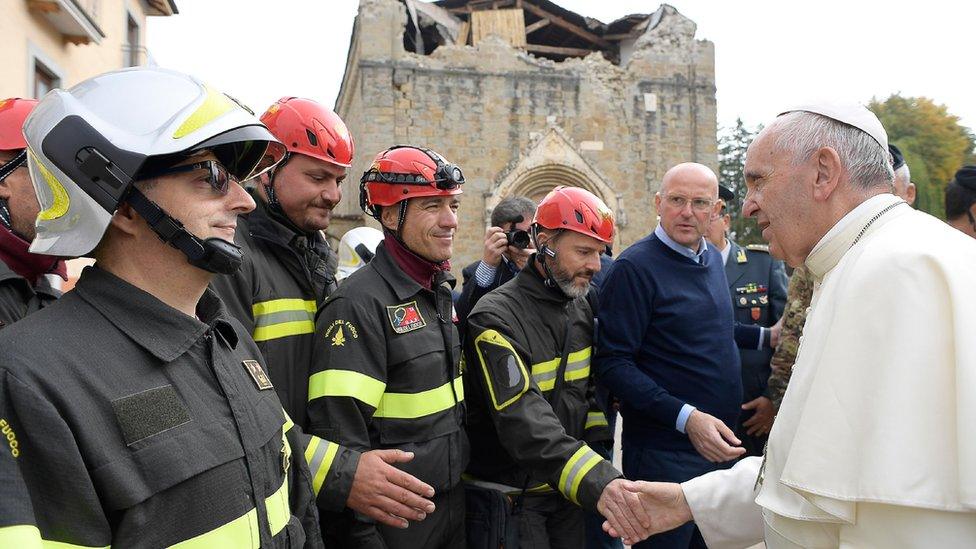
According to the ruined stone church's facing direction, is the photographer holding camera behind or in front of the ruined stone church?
in front

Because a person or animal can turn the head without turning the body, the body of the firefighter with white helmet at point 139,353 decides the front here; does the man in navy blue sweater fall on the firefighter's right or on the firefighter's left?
on the firefighter's left

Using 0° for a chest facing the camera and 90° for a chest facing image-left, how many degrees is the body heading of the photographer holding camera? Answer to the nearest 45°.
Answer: approximately 315°

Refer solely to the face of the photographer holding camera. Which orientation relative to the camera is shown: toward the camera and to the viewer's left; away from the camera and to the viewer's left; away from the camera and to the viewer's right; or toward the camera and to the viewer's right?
toward the camera and to the viewer's right

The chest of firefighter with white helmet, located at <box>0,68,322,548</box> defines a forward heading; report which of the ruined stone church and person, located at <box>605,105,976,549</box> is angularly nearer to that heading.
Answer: the person

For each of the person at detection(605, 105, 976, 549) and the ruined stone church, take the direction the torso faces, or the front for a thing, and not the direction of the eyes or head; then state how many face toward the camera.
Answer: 1

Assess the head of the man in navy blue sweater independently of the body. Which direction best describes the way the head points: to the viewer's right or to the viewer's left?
to the viewer's right

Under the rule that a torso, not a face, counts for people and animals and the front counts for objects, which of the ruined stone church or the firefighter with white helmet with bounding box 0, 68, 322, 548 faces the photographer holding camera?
the ruined stone church

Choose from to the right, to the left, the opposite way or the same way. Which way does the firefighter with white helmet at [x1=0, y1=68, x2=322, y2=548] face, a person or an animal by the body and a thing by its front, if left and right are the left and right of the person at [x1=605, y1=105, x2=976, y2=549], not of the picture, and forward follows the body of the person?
the opposite way

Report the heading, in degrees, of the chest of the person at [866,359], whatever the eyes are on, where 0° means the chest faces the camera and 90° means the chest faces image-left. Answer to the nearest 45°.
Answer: approximately 90°

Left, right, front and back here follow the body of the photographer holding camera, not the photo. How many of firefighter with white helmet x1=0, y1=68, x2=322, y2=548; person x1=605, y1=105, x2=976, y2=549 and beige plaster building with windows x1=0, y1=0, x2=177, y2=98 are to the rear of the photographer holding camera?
1
